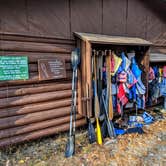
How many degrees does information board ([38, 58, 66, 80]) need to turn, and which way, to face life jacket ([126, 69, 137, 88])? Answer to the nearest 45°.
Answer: approximately 90° to its left

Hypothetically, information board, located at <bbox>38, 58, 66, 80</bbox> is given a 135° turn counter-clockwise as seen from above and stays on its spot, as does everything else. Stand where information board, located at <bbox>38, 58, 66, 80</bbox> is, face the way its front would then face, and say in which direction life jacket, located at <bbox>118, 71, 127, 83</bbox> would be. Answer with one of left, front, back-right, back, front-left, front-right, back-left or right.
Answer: front-right

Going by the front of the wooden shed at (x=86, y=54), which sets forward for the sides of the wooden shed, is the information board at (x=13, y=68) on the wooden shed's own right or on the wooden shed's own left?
on the wooden shed's own right

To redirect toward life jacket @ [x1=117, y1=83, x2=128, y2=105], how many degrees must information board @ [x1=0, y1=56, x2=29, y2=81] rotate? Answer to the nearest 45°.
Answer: approximately 90° to its left

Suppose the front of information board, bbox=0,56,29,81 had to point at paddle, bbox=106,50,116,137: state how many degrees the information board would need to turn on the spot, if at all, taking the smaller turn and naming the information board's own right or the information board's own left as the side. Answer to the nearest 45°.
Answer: approximately 90° to the information board's own left

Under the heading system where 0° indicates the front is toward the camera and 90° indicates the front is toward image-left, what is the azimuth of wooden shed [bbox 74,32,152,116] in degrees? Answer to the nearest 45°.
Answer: approximately 315°

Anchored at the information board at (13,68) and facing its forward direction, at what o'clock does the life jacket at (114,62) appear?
The life jacket is roughly at 9 o'clock from the information board.

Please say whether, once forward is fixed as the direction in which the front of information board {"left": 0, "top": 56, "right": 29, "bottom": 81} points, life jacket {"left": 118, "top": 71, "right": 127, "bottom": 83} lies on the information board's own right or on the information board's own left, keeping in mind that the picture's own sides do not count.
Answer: on the information board's own left

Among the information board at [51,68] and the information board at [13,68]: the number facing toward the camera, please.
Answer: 2
